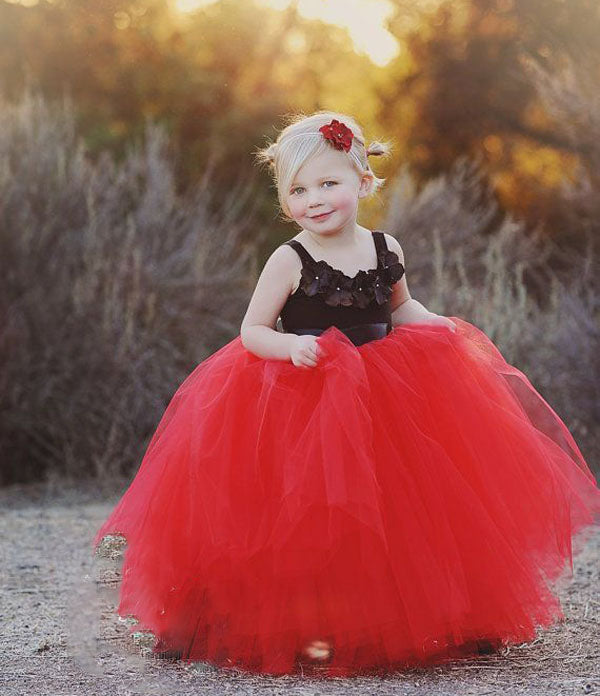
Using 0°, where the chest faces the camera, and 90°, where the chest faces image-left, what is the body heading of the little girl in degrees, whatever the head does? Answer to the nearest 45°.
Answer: approximately 315°
